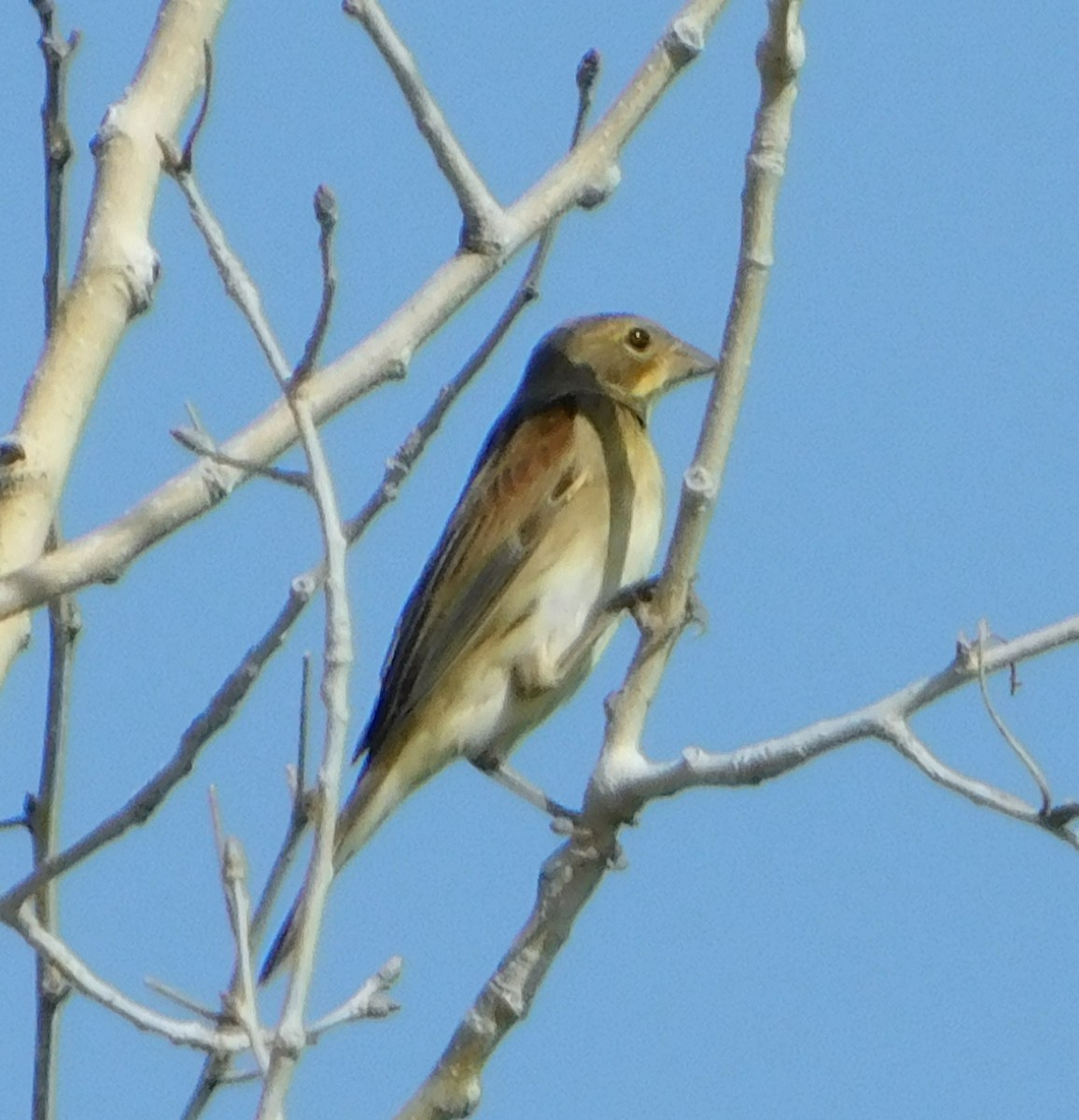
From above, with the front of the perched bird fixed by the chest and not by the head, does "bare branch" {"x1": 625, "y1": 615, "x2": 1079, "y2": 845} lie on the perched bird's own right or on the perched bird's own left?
on the perched bird's own left

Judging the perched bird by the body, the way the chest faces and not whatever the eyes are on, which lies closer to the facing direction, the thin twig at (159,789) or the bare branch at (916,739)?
the bare branch

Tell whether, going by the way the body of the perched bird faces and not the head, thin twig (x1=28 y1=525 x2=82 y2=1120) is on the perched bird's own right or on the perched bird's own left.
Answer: on the perched bird's own right

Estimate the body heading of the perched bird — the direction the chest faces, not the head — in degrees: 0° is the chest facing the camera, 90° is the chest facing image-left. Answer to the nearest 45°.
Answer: approximately 270°
